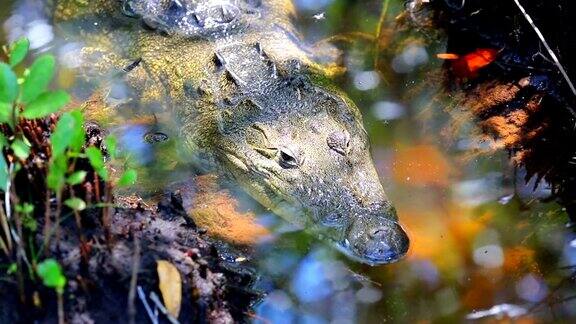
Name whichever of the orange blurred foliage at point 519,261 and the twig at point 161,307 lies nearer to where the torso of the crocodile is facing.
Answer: the orange blurred foliage

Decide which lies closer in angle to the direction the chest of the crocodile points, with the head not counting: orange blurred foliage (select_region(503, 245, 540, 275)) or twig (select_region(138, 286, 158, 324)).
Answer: the orange blurred foliage

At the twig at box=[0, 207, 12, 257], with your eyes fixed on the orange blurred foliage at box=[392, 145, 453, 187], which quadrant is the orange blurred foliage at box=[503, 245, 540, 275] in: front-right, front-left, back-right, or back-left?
front-right

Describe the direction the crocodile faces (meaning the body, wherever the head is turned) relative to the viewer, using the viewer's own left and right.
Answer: facing the viewer and to the right of the viewer

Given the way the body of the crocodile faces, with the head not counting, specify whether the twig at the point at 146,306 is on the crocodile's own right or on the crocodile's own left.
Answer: on the crocodile's own right

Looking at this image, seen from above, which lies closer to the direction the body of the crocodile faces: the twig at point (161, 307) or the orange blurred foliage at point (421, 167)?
the orange blurred foliage

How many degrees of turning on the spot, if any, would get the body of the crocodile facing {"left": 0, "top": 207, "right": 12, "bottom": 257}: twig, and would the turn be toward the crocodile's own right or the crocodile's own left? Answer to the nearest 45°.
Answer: approximately 90° to the crocodile's own right

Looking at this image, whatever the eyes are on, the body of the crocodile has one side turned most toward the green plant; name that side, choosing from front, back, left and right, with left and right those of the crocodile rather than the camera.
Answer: right

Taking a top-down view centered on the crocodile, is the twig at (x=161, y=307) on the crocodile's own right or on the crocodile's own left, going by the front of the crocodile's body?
on the crocodile's own right

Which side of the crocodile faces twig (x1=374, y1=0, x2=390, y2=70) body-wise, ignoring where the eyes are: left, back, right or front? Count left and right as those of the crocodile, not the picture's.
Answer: left
